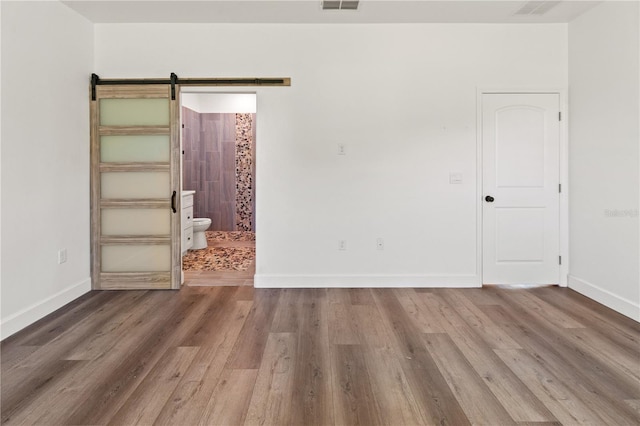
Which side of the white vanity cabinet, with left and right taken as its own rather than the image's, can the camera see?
right

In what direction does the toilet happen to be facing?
to the viewer's right

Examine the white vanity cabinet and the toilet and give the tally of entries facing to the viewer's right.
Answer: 2

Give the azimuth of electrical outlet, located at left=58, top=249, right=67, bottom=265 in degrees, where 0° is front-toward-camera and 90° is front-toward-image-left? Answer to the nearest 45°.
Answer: approximately 315°
